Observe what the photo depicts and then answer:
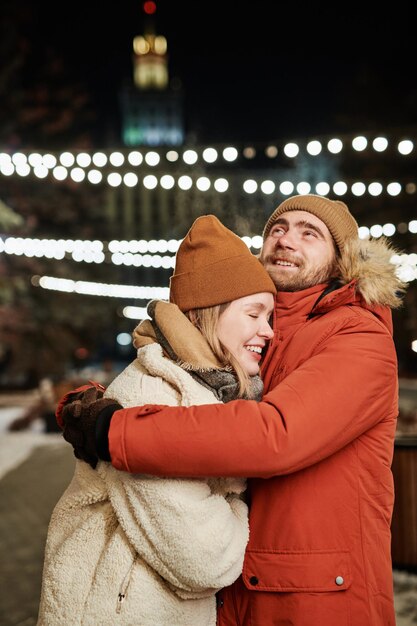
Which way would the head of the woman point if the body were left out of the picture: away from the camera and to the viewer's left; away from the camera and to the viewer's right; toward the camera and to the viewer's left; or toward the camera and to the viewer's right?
toward the camera and to the viewer's right

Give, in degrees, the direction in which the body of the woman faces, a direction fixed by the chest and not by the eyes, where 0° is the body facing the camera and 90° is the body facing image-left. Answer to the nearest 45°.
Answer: approximately 270°
